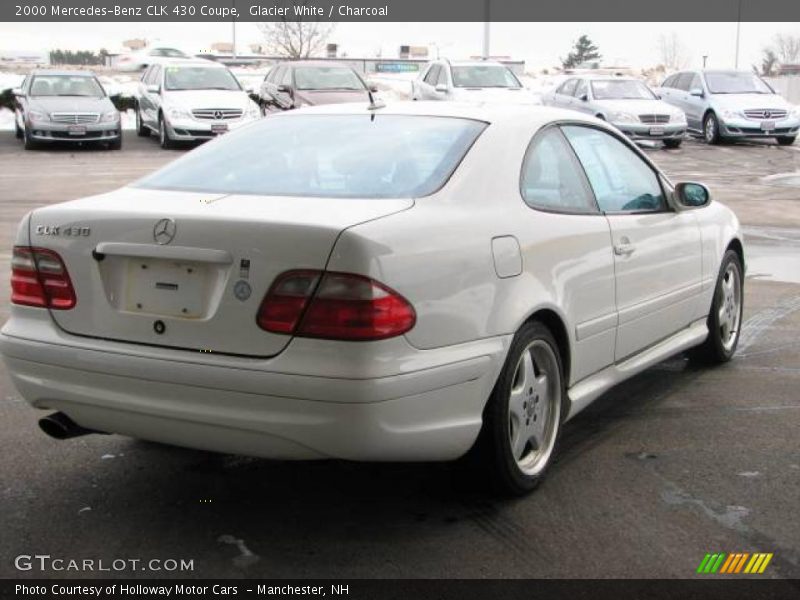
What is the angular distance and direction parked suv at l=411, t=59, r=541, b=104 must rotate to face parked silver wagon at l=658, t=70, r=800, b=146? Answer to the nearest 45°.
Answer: approximately 45° to its left

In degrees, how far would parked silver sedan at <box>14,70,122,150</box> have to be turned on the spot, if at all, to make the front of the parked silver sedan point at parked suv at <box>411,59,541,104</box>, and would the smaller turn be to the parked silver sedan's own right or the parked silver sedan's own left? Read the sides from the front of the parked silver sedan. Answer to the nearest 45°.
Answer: approximately 90° to the parked silver sedan's own left

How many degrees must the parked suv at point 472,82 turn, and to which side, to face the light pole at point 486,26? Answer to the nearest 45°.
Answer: approximately 135° to its left

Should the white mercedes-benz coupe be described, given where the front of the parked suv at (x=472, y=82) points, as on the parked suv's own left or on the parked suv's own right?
on the parked suv's own right

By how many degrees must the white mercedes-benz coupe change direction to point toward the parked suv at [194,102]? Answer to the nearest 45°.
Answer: approximately 45° to its left

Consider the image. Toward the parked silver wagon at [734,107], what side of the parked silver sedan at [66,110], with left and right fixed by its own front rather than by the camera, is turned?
left

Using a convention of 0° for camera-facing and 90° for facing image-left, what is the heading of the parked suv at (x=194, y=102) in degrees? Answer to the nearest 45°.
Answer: approximately 315°

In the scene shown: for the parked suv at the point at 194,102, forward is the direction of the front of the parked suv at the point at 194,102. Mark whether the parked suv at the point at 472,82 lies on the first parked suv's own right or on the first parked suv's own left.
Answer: on the first parked suv's own left

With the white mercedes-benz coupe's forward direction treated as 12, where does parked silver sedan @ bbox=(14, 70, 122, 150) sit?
The parked silver sedan is roughly at 10 o'clock from the white mercedes-benz coupe.

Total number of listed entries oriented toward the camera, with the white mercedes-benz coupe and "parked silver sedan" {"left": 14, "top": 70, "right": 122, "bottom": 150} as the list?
1

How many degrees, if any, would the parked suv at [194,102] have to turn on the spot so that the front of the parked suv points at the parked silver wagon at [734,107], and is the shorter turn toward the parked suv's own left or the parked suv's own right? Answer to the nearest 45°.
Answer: approximately 45° to the parked suv's own left

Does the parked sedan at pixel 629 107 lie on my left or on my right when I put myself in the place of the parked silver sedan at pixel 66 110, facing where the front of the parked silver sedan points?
on my left

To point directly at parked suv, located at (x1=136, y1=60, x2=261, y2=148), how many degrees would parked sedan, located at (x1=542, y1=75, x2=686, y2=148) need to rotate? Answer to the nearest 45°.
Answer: approximately 135° to its right

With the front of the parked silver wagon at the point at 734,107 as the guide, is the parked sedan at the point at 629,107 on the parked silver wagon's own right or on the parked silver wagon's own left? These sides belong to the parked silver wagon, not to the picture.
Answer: on the parked silver wagon's own right
